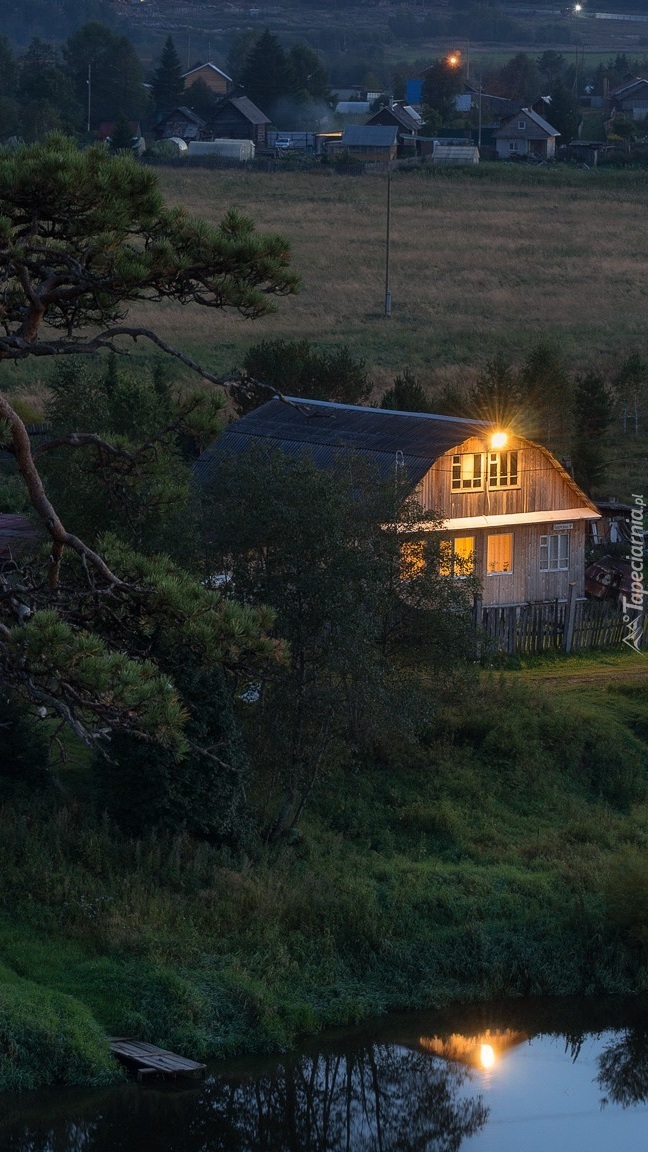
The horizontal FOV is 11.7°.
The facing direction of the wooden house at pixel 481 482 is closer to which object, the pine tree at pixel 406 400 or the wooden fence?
the wooden fence

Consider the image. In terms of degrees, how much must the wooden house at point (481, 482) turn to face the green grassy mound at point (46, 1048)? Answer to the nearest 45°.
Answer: approximately 45° to its right

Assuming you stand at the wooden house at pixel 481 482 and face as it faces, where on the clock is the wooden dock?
The wooden dock is roughly at 2 o'clock from the wooden house.

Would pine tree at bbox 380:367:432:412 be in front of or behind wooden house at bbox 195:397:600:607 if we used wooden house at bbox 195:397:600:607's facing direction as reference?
behind

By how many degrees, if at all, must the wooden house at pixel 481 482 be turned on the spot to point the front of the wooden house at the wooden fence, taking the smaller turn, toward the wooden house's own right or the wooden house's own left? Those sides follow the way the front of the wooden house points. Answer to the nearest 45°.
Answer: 0° — it already faces it

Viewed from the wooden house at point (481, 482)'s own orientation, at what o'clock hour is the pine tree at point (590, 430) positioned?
The pine tree is roughly at 8 o'clock from the wooden house.

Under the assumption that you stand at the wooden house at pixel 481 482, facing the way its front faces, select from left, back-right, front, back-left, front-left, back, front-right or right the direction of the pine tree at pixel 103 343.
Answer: front-right

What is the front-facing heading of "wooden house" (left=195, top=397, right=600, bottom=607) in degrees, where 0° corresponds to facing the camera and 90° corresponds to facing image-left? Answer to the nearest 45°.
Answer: approximately 315°
